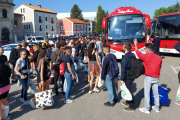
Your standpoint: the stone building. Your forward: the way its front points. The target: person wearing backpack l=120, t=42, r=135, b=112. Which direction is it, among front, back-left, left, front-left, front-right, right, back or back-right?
front

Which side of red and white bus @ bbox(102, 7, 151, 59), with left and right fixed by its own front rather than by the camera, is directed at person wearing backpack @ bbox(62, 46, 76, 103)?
front

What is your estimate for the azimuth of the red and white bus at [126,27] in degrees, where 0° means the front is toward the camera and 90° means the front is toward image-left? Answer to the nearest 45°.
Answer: approximately 0°

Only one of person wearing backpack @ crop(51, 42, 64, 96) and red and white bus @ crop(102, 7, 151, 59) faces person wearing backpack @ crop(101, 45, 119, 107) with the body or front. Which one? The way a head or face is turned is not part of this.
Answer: the red and white bus

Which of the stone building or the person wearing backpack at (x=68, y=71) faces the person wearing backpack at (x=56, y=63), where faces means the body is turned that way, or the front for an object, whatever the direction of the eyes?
the stone building

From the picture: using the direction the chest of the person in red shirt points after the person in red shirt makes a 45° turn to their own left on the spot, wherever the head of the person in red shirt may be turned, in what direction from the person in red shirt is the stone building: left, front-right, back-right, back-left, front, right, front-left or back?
front-right

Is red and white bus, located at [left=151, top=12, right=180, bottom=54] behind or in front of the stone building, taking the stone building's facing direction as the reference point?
in front

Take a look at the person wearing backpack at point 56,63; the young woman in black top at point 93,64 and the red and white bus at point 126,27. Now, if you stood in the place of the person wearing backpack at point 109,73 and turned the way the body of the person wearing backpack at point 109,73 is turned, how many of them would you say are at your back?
0

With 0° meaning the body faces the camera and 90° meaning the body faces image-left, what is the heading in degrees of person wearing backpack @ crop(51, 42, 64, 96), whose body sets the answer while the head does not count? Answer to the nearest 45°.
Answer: approximately 180°

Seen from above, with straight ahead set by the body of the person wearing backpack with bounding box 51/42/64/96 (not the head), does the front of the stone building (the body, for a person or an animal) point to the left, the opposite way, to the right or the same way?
the opposite way

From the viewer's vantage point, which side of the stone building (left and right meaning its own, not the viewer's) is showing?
front

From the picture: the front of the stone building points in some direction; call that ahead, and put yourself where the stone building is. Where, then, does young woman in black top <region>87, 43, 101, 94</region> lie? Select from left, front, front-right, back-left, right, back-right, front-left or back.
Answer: front

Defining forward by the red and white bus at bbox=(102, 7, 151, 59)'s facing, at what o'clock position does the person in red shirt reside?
The person in red shirt is roughly at 12 o'clock from the red and white bus.

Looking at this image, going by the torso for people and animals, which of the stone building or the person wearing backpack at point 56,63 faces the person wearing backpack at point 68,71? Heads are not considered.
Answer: the stone building

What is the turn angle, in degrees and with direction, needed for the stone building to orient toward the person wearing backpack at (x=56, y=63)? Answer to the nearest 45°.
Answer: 0° — it already faces them

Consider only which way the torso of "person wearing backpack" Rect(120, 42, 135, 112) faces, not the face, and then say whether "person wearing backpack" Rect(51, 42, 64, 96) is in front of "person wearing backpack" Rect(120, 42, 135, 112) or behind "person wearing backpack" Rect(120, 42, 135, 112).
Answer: in front

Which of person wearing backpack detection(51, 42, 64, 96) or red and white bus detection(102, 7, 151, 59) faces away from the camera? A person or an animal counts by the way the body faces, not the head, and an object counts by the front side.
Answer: the person wearing backpack
